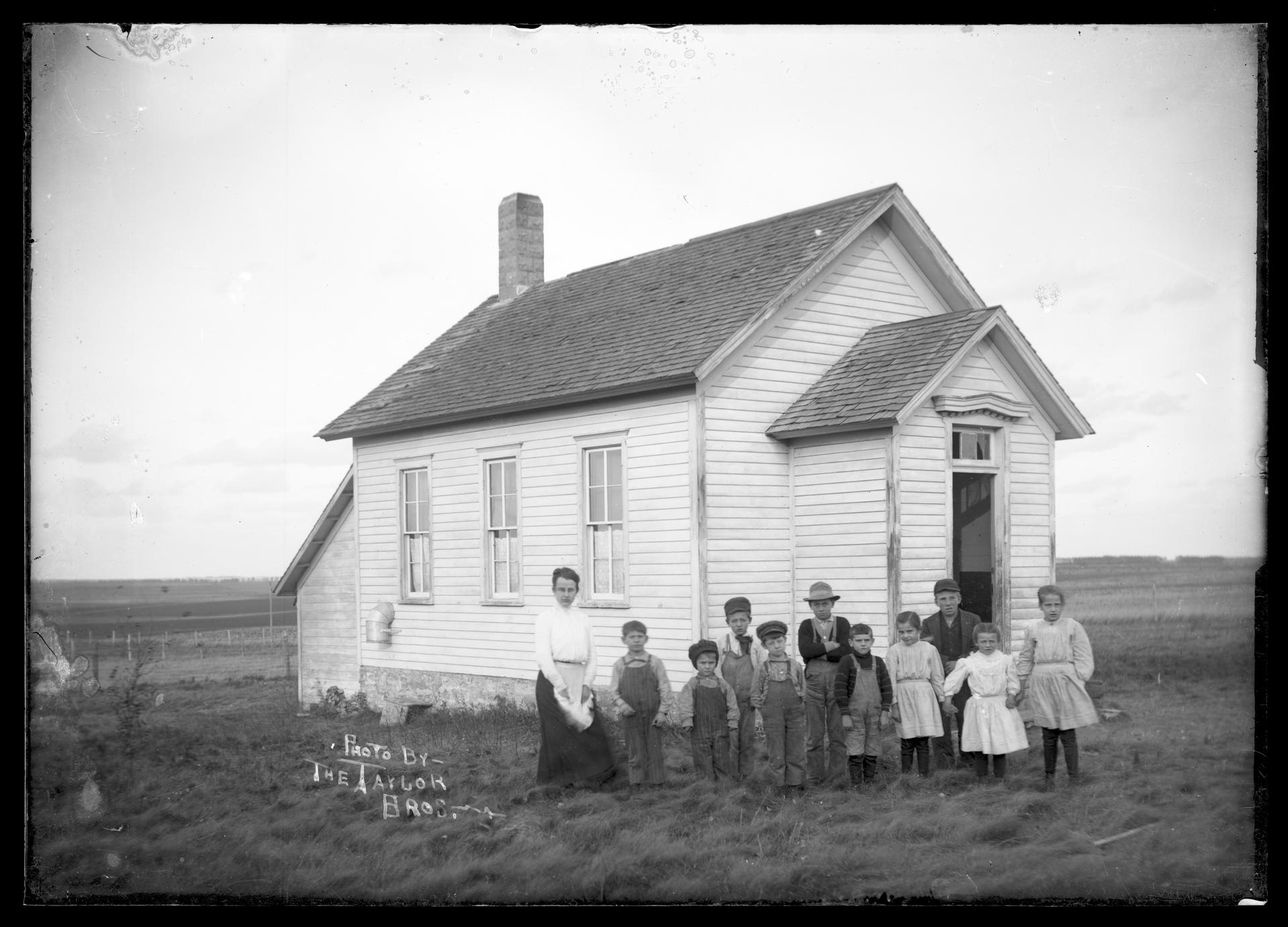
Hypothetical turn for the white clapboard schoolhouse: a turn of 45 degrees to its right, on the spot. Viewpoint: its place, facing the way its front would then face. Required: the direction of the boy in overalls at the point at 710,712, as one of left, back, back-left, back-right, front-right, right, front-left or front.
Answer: front

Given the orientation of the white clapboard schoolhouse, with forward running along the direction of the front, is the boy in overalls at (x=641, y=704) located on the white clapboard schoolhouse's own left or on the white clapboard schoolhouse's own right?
on the white clapboard schoolhouse's own right

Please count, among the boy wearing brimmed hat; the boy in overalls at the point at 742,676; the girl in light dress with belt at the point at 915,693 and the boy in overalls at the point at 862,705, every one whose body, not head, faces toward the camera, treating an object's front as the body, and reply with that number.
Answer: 4

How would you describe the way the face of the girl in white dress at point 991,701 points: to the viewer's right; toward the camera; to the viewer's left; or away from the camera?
toward the camera

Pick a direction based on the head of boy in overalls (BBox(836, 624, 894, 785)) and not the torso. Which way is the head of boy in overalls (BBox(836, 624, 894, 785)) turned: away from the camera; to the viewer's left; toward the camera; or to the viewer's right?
toward the camera

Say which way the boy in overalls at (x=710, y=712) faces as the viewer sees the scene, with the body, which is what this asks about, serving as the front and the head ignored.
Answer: toward the camera

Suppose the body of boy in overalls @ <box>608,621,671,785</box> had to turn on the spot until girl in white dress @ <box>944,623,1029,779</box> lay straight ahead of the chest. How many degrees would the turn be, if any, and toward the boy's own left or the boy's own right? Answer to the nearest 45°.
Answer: approximately 90° to the boy's own left

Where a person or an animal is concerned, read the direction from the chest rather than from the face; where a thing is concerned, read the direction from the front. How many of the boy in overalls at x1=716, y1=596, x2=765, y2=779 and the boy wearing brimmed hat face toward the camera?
2

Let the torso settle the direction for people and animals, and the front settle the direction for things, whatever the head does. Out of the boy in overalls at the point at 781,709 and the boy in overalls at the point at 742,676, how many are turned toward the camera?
2

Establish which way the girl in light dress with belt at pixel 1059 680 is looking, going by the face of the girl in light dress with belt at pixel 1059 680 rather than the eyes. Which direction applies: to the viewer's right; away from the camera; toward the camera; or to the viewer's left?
toward the camera

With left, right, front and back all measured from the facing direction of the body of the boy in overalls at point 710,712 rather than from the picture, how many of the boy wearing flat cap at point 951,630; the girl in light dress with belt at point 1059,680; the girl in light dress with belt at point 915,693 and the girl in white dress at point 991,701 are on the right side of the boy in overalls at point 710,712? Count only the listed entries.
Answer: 0

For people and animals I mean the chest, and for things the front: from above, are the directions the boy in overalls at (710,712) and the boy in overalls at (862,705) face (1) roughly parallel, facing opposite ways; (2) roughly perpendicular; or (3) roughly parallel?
roughly parallel

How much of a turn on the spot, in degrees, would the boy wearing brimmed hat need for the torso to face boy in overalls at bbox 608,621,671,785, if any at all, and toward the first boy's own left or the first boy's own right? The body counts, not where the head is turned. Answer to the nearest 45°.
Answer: approximately 90° to the first boy's own right

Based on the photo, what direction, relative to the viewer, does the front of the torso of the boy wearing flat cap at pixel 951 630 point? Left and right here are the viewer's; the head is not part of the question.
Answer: facing the viewer
